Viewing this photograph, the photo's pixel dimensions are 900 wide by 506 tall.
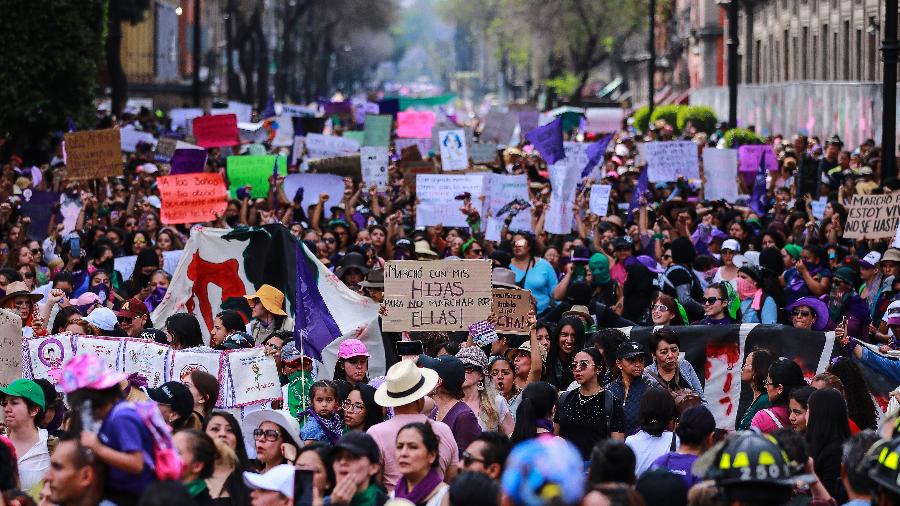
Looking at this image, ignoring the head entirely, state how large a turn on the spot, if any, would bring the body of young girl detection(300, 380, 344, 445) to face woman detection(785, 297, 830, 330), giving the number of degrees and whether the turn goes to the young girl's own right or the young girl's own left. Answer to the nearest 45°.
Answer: approximately 135° to the young girl's own left

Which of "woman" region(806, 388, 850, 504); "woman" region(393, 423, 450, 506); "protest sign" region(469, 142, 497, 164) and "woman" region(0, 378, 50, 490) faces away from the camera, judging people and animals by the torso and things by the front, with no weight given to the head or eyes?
"woman" region(806, 388, 850, 504)

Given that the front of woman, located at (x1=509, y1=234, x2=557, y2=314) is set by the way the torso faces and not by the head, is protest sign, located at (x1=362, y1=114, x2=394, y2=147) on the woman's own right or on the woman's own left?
on the woman's own right

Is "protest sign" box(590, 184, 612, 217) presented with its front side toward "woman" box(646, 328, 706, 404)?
yes

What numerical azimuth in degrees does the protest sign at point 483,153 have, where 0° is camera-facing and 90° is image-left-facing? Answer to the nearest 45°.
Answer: approximately 0°

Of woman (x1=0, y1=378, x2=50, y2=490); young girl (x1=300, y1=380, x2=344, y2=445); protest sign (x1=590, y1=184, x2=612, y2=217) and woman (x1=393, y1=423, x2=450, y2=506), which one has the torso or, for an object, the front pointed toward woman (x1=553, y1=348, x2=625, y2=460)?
the protest sign

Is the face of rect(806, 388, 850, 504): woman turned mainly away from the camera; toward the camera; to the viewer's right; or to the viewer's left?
away from the camera

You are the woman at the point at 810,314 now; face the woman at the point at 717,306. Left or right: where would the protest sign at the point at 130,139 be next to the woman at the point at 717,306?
right

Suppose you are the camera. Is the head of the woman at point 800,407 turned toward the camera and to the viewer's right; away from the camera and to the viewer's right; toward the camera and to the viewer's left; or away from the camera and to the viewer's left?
toward the camera and to the viewer's left

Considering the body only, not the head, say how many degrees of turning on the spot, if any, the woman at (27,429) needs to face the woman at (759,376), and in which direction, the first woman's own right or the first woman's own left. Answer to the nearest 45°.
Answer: approximately 135° to the first woman's own left

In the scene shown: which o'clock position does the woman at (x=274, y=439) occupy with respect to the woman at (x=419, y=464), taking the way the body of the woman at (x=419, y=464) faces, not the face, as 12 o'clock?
the woman at (x=274, y=439) is roughly at 3 o'clock from the woman at (x=419, y=464).

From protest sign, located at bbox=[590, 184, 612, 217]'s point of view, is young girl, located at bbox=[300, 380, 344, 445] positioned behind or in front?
in front

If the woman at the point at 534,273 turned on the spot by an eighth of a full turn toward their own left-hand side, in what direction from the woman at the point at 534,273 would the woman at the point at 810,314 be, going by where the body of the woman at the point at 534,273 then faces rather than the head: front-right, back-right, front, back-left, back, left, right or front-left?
front-left

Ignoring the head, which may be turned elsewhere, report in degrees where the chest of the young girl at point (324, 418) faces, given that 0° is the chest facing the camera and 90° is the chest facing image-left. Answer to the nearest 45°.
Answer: approximately 0°

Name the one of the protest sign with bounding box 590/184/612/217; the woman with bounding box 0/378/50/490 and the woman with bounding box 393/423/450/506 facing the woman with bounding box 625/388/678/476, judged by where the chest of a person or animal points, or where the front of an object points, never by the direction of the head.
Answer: the protest sign
